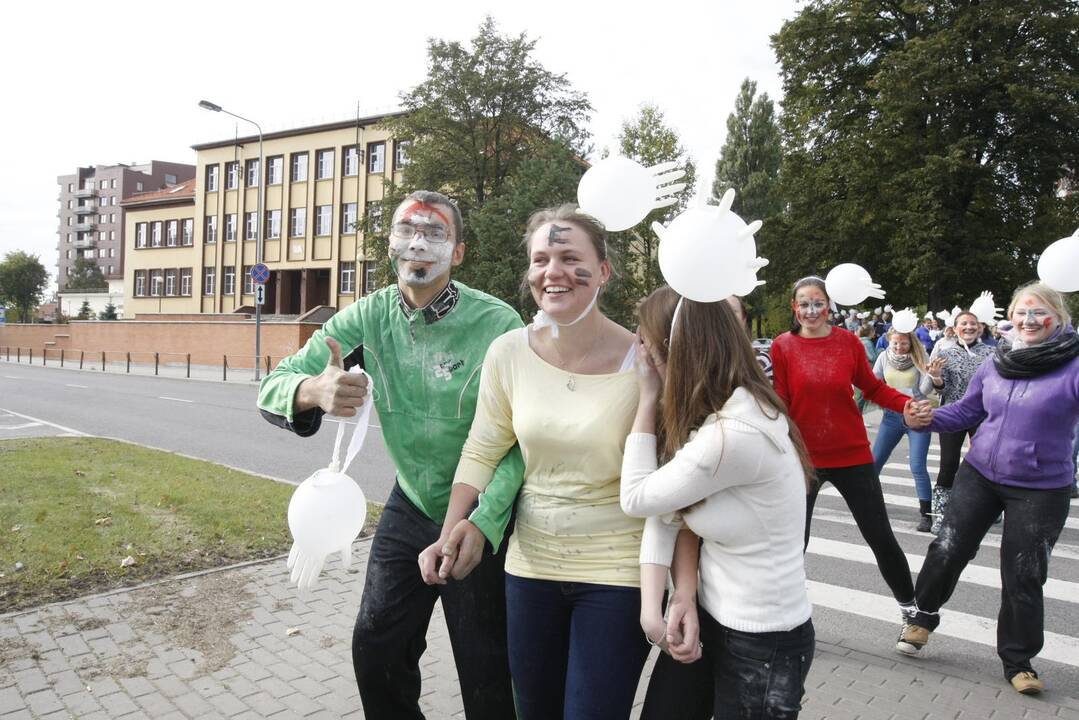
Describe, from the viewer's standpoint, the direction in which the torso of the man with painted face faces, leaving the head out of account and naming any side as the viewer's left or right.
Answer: facing the viewer

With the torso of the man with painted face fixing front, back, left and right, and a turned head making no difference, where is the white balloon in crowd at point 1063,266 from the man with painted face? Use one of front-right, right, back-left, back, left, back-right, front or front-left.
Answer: left

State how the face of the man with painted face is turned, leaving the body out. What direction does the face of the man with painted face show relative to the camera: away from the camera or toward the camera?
toward the camera

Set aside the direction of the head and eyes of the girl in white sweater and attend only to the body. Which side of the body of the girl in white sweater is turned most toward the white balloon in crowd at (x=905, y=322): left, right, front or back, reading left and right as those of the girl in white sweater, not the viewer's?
right

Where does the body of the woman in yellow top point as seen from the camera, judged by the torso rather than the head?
toward the camera

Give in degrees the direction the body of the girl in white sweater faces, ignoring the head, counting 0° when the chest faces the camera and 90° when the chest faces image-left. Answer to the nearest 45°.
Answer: approximately 90°

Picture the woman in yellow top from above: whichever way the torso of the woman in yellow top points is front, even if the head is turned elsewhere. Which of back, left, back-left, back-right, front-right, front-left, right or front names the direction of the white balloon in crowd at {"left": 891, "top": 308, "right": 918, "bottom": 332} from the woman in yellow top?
back-left

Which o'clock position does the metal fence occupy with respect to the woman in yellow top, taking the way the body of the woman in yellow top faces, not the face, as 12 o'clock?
The metal fence is roughly at 5 o'clock from the woman in yellow top.

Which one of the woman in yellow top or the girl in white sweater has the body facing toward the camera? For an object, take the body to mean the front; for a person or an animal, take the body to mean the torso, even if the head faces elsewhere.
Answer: the woman in yellow top

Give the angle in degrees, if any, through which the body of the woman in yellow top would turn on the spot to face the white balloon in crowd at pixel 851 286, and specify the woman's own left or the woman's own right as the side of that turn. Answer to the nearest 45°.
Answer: approximately 135° to the woman's own left

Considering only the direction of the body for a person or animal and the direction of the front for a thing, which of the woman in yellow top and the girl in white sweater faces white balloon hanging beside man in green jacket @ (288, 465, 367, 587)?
the girl in white sweater

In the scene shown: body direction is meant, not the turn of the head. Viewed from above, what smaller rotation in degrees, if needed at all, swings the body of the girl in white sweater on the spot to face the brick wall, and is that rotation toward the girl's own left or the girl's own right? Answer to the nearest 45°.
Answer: approximately 45° to the girl's own right

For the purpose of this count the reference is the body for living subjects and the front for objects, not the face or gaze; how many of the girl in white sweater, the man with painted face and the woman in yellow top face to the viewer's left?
1

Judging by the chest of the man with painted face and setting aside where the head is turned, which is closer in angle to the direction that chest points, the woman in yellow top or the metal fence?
the woman in yellow top

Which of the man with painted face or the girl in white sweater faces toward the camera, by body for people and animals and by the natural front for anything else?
the man with painted face
